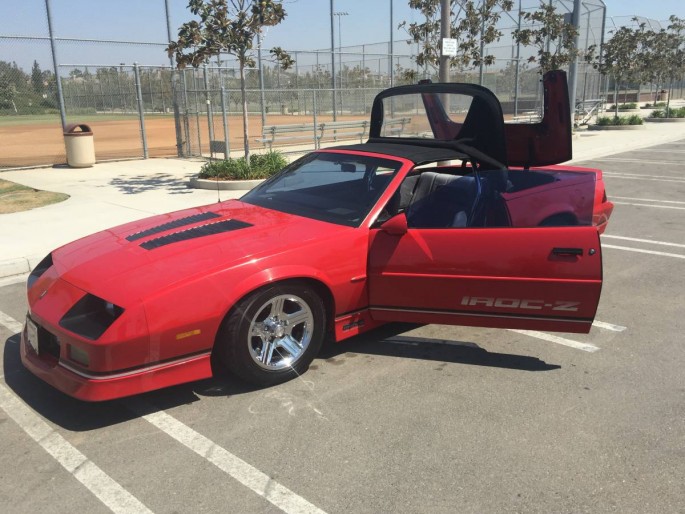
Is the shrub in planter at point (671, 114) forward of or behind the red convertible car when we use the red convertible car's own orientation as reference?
behind

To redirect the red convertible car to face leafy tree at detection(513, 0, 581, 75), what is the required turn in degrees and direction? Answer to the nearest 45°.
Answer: approximately 180°

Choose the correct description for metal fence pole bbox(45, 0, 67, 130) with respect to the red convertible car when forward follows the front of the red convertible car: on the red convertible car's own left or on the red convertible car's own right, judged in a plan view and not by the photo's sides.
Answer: on the red convertible car's own right

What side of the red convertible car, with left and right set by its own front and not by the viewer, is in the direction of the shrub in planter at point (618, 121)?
back

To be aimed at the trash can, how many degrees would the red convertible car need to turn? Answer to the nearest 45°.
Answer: approximately 90° to its right

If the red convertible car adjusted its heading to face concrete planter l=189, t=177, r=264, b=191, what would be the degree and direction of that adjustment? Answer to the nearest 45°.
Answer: approximately 135° to its right

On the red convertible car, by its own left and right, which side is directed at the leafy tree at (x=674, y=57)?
back

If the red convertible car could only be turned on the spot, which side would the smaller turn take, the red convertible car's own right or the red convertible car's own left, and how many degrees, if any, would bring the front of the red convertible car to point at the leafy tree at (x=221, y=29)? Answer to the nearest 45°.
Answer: approximately 135° to the red convertible car's own right

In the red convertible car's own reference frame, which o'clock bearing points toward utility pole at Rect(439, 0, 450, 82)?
The utility pole is roughly at 5 o'clock from the red convertible car.

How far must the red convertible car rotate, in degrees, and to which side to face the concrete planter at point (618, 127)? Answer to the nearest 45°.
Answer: approximately 180°
